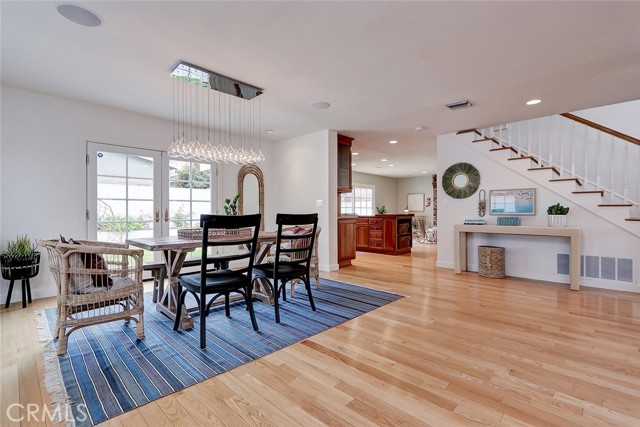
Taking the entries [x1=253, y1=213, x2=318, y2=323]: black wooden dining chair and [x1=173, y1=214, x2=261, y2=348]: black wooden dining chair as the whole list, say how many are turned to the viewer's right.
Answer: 0

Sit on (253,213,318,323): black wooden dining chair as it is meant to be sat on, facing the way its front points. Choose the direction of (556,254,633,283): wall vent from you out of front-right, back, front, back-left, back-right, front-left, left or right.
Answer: back-right

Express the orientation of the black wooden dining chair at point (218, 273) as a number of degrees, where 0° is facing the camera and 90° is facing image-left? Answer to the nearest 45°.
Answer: approximately 135°

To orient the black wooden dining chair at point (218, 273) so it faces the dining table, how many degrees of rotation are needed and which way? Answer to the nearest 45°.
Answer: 0° — it already faces it

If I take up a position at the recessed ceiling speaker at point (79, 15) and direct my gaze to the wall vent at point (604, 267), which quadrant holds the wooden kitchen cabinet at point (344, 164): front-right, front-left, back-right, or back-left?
front-left

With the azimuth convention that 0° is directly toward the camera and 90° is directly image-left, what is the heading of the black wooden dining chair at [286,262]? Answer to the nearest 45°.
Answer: approximately 135°

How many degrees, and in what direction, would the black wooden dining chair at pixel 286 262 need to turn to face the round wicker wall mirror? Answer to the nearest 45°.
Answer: approximately 90° to its right

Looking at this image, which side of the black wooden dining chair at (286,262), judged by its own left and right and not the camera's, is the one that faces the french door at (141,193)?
front

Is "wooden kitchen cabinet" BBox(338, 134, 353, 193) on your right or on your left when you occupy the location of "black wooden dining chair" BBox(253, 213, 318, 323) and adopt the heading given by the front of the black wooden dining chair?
on your right

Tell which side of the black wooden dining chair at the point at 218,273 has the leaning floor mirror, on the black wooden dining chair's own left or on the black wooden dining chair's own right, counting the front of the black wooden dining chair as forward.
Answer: on the black wooden dining chair's own right

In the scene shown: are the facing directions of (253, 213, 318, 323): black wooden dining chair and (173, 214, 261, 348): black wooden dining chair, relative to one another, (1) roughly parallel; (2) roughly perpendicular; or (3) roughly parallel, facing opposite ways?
roughly parallel
